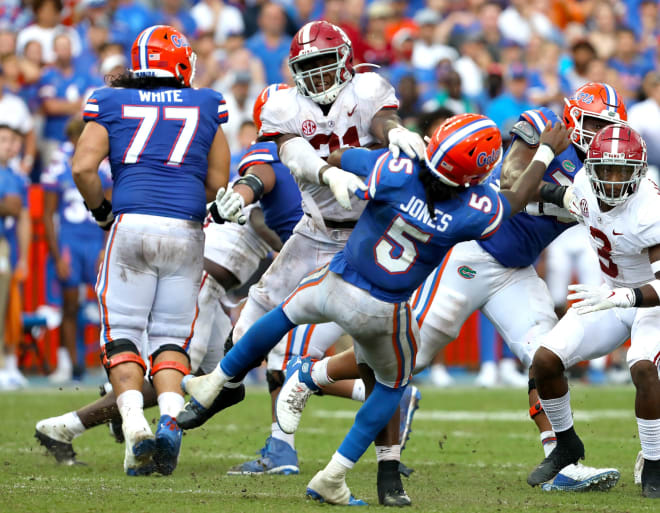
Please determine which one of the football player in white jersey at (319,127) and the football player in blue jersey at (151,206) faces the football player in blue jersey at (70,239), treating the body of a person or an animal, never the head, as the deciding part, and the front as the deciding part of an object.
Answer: the football player in blue jersey at (151,206)

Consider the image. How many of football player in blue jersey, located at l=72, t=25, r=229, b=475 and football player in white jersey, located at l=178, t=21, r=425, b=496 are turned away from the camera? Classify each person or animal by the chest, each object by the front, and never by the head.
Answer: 1

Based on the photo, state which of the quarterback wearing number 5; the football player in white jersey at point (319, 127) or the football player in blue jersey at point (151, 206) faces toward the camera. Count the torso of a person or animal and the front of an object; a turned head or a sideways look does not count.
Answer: the football player in white jersey

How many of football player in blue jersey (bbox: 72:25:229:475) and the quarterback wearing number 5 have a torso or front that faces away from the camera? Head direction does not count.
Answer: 2

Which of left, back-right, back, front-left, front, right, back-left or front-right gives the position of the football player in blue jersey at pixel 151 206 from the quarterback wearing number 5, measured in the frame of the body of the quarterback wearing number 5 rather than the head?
front-left

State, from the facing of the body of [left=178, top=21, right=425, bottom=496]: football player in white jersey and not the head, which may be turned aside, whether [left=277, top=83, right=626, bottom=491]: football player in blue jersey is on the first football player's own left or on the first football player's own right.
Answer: on the first football player's own left

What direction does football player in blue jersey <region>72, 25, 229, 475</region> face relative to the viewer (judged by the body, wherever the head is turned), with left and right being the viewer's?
facing away from the viewer

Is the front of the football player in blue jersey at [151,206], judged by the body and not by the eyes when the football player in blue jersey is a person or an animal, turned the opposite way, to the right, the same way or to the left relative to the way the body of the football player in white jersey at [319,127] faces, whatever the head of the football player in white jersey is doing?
the opposite way

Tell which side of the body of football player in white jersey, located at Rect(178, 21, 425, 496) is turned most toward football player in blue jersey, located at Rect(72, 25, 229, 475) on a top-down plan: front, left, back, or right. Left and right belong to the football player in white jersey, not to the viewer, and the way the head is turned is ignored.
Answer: right

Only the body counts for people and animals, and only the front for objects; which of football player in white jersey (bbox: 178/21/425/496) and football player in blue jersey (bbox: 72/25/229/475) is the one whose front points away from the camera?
the football player in blue jersey

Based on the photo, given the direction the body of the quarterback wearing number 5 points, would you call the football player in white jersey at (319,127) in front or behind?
in front

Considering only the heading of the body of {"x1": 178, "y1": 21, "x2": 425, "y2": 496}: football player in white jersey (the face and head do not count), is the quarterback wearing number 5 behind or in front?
in front

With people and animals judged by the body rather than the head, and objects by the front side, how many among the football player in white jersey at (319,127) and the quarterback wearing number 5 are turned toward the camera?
1

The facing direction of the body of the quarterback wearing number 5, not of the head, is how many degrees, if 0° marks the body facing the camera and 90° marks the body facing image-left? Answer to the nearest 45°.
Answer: approximately 180°

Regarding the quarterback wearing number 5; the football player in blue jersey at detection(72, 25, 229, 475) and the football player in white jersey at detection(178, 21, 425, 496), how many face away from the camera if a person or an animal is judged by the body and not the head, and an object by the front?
2

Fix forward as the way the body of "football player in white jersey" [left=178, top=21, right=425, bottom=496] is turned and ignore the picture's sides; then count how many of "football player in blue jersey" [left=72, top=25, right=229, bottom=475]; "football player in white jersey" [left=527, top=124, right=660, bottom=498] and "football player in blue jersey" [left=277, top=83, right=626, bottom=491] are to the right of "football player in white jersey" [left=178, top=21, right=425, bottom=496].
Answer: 1
